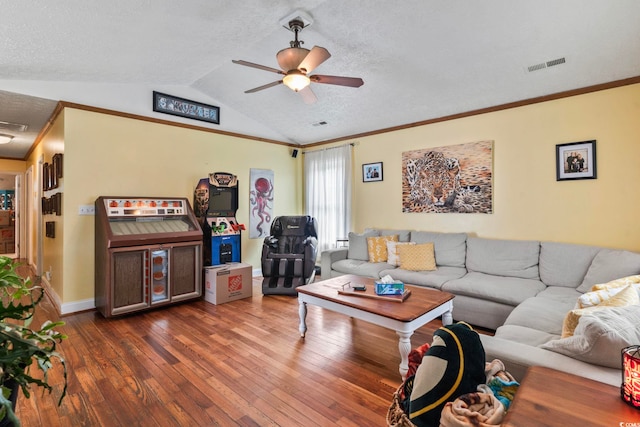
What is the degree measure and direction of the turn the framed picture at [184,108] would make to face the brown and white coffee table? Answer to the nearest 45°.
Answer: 0° — it already faces it

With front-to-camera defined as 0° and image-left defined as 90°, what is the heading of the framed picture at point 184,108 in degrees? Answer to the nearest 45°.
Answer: approximately 315°

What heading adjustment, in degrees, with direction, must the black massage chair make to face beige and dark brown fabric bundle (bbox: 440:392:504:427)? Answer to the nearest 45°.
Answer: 0° — it already faces it

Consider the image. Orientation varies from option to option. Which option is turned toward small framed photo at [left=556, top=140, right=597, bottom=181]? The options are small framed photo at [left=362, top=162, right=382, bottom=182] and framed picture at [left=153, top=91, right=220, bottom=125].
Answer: the framed picture

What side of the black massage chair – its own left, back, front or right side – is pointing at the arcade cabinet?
right

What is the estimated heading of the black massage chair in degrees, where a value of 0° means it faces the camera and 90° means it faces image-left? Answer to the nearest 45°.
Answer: approximately 0°

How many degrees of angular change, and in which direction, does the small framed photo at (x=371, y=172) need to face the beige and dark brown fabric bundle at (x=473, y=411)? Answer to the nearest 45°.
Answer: approximately 45° to its left

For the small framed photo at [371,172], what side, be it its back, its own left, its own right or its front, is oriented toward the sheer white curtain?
right

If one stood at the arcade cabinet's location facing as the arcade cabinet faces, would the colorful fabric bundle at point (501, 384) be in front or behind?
in front

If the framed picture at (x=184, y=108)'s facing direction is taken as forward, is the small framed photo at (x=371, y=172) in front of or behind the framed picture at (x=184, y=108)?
in front
